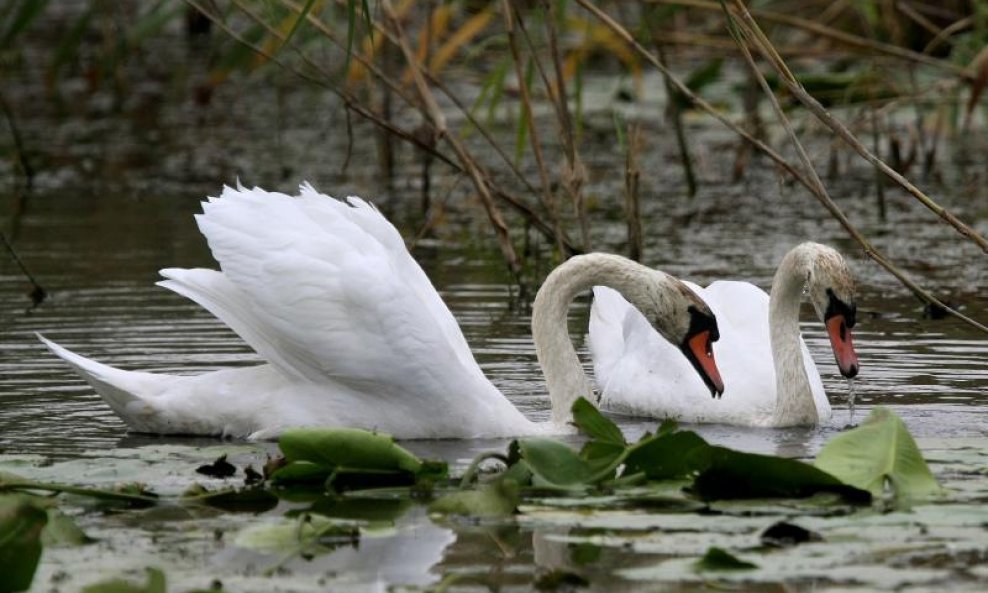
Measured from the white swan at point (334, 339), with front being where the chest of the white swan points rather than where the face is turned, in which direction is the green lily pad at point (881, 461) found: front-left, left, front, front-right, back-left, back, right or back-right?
front-right

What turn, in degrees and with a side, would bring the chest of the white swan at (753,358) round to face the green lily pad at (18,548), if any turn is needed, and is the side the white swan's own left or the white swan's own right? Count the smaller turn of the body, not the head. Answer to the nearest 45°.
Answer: approximately 90° to the white swan's own right

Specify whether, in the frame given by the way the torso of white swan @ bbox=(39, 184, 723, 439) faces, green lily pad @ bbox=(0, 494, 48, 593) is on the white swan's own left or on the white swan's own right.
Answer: on the white swan's own right

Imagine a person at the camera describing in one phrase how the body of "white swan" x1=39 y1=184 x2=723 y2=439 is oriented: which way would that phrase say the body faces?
to the viewer's right

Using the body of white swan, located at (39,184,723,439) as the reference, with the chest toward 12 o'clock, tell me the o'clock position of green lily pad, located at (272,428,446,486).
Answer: The green lily pad is roughly at 3 o'clock from the white swan.

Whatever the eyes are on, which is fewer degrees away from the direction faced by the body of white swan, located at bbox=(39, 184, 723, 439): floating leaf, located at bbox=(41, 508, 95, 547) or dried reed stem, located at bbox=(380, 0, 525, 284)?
the dried reed stem

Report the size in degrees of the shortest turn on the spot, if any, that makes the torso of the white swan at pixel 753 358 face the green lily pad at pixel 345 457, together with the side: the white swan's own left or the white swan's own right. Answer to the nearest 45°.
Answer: approximately 90° to the white swan's own right

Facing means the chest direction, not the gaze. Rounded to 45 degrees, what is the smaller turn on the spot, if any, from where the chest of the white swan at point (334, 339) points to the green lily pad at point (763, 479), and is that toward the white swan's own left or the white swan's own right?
approximately 45° to the white swan's own right

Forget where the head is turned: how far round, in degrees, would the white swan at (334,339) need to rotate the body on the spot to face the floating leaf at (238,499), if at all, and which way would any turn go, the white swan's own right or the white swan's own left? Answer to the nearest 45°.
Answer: approximately 90° to the white swan's own right

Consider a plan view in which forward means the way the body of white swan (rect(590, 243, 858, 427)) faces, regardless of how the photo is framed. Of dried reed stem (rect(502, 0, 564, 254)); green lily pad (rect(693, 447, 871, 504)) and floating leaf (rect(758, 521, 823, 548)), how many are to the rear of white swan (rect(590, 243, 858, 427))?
1

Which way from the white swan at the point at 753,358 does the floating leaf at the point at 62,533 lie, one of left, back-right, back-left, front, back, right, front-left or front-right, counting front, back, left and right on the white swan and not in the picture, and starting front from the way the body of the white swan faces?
right

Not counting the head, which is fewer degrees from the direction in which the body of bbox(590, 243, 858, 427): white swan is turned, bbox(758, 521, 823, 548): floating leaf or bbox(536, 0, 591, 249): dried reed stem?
the floating leaf

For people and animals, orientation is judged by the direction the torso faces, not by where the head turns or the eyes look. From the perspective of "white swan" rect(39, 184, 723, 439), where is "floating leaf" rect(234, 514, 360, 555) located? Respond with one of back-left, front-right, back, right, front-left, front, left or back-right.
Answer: right
